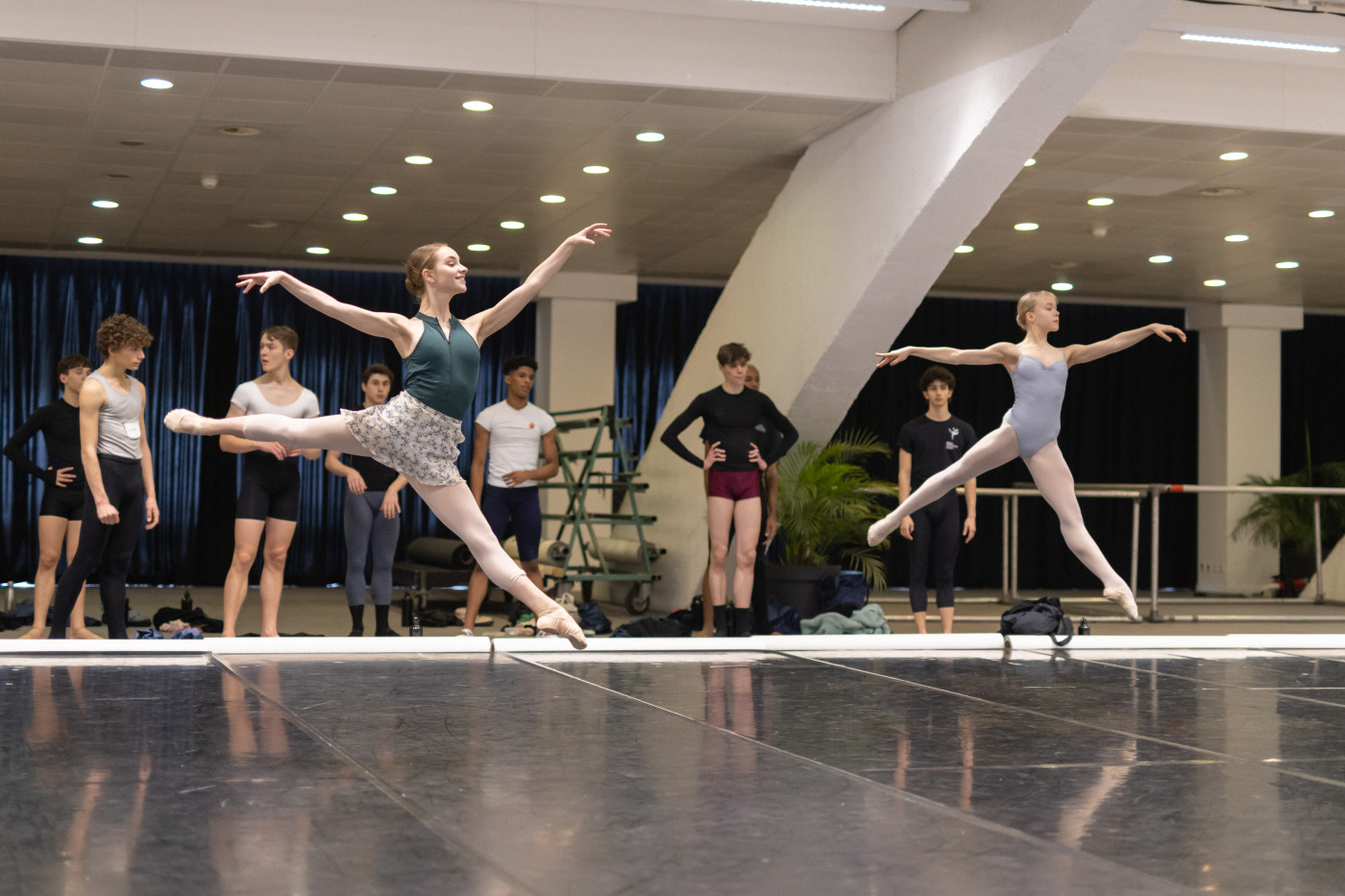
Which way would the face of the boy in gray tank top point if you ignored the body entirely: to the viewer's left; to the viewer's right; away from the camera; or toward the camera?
to the viewer's right

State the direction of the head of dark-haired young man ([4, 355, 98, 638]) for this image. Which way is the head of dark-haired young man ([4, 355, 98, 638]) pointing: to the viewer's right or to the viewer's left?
to the viewer's right

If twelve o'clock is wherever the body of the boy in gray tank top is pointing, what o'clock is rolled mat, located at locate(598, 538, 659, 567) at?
The rolled mat is roughly at 9 o'clock from the boy in gray tank top.

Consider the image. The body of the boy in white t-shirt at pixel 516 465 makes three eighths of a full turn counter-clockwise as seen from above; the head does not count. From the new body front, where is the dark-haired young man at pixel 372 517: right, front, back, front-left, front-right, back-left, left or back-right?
back

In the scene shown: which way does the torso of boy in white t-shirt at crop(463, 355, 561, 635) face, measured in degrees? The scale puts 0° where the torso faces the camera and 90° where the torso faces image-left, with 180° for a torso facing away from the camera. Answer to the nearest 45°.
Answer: approximately 0°

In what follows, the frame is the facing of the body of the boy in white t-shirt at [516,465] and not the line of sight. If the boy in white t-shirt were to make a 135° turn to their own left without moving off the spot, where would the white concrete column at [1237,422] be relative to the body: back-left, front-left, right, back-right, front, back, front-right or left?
front

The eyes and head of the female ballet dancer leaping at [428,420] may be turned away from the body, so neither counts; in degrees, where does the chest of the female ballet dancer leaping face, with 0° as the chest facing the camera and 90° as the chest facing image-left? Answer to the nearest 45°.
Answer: approximately 315°

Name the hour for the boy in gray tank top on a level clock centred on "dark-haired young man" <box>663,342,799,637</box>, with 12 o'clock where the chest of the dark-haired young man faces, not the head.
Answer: The boy in gray tank top is roughly at 2 o'clock from the dark-haired young man.

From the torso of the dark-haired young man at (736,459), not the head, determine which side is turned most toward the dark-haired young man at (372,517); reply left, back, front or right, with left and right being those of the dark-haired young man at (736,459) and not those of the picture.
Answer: right
